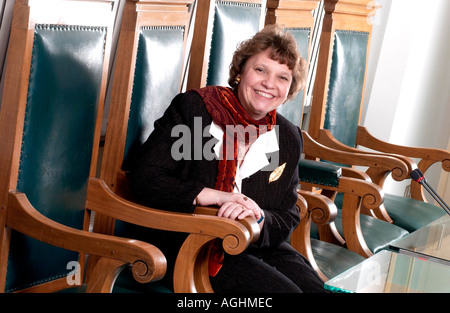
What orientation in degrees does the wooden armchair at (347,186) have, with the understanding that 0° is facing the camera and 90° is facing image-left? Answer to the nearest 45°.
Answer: approximately 315°

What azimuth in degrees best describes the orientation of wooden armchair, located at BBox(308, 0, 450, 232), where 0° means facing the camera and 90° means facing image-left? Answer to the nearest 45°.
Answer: approximately 315°

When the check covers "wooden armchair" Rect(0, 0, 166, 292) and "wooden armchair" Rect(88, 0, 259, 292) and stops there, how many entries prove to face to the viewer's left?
0

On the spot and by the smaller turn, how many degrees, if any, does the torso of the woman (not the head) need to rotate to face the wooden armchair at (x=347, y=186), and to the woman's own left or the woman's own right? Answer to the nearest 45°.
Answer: approximately 90° to the woman's own left

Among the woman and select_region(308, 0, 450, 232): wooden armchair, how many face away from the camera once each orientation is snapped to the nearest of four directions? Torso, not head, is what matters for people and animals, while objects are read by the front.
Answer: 0

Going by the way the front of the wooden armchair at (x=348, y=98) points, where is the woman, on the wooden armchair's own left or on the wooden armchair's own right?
on the wooden armchair's own right

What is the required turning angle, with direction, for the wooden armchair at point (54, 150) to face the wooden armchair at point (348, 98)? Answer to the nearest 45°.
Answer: approximately 90° to its left
